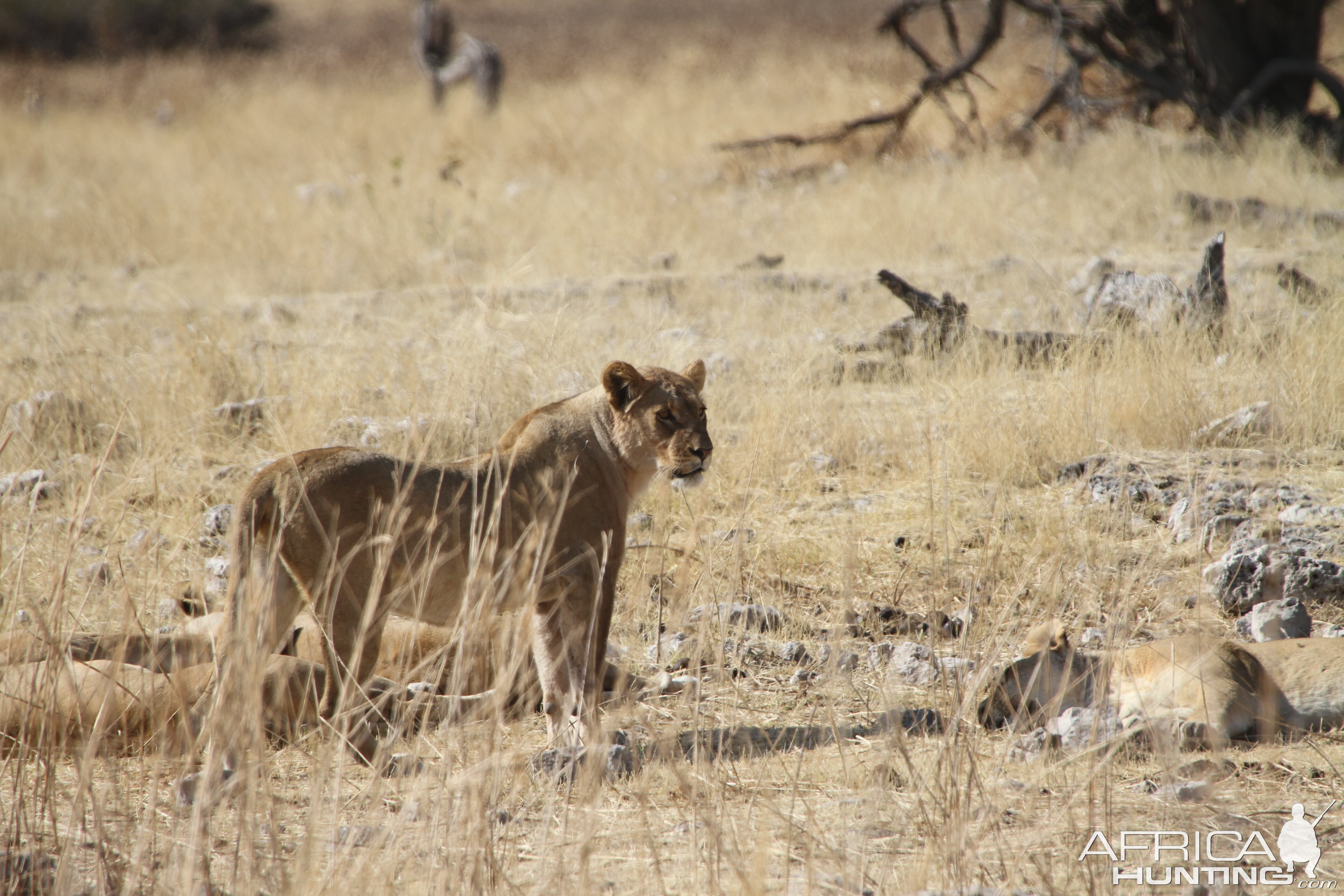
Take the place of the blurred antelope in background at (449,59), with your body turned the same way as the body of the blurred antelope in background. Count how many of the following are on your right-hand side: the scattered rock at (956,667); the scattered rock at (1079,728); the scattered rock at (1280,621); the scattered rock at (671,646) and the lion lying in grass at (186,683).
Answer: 0

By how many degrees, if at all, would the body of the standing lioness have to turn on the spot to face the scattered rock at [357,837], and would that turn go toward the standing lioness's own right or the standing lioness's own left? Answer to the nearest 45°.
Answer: approximately 90° to the standing lioness's own right

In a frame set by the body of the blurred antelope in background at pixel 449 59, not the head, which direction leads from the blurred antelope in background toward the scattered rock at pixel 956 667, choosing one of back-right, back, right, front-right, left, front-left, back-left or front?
left

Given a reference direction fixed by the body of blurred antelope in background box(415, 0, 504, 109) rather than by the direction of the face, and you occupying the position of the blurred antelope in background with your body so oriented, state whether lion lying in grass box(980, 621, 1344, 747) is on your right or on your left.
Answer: on your left

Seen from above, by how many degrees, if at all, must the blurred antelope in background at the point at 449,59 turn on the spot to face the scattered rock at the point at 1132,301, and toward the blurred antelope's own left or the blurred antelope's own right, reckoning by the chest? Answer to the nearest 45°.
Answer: approximately 90° to the blurred antelope's own left

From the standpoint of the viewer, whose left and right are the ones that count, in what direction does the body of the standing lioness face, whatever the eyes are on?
facing to the right of the viewer

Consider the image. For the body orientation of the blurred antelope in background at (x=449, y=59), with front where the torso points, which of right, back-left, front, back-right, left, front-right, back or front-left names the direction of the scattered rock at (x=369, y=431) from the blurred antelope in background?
left

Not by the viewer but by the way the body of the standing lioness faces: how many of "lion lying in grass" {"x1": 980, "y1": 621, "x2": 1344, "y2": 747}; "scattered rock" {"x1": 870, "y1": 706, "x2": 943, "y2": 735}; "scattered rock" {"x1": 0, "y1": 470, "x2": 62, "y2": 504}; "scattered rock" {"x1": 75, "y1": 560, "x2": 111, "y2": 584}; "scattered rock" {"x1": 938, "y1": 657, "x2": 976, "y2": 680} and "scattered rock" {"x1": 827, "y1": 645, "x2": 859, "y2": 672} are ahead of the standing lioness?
4

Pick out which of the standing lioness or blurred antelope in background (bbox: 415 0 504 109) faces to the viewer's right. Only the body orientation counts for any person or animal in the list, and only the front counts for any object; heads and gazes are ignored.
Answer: the standing lioness

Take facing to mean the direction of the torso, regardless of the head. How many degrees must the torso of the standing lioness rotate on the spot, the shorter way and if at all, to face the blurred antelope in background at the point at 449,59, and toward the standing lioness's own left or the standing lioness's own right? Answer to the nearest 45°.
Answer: approximately 90° to the standing lioness's own left

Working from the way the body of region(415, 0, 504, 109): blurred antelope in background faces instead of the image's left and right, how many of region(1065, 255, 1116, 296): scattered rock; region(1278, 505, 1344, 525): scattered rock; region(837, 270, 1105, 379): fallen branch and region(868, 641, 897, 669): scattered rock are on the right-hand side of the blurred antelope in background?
0

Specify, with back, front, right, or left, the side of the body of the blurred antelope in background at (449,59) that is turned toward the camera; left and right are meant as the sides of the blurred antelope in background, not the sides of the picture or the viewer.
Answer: left

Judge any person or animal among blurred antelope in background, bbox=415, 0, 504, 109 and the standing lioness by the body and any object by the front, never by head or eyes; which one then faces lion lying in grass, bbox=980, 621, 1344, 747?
the standing lioness

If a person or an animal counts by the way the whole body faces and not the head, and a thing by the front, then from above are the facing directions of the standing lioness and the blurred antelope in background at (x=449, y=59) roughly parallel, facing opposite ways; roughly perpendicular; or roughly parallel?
roughly parallel, facing opposite ways

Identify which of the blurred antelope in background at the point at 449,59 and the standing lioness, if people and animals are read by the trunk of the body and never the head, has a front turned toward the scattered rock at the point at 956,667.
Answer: the standing lioness

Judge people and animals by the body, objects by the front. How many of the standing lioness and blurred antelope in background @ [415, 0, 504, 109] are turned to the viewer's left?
1
